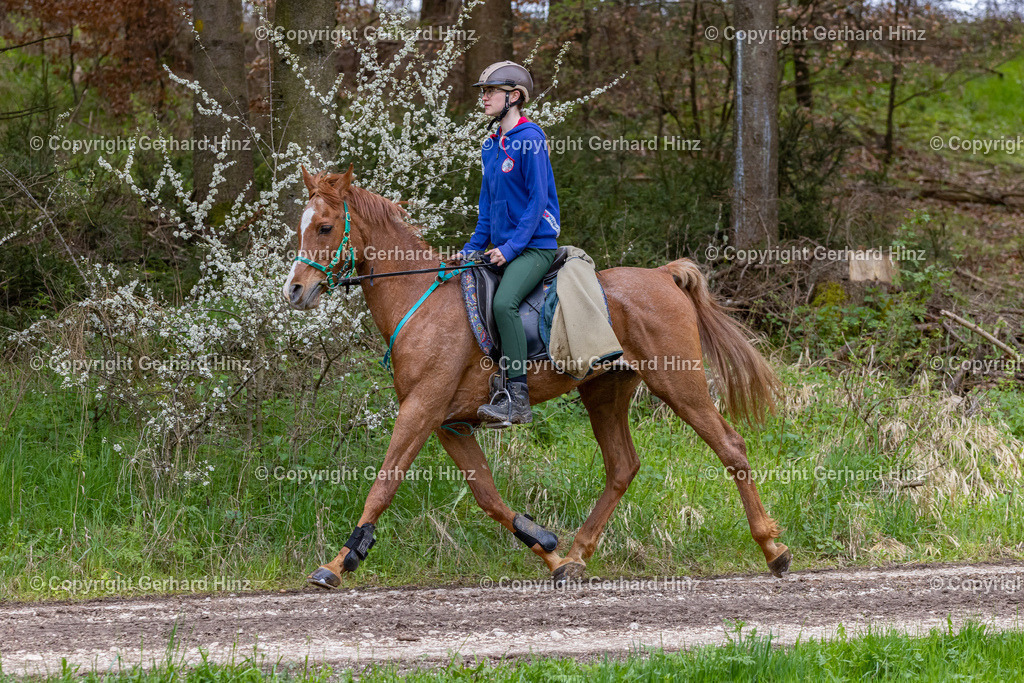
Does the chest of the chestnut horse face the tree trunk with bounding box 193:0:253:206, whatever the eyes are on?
no

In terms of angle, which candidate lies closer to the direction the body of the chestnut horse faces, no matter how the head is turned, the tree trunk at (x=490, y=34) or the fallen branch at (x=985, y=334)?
the tree trunk

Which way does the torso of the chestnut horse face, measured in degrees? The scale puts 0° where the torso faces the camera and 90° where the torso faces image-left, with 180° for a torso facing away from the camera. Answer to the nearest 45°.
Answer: approximately 90°

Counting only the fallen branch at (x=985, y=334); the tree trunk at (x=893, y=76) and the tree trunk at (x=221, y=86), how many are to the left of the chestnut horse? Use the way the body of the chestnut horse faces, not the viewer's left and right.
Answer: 0

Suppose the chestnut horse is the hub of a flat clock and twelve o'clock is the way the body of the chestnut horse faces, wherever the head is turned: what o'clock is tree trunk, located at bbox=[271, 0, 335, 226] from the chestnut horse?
The tree trunk is roughly at 2 o'clock from the chestnut horse.

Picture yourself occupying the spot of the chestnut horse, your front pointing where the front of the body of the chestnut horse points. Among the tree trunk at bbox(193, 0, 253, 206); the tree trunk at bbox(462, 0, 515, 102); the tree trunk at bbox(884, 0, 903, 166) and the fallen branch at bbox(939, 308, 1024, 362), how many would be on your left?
0

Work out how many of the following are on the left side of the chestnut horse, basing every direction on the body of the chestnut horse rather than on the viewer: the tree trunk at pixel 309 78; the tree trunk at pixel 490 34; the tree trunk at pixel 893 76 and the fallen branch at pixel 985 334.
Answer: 0

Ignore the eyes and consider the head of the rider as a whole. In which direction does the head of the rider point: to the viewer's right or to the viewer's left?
to the viewer's left

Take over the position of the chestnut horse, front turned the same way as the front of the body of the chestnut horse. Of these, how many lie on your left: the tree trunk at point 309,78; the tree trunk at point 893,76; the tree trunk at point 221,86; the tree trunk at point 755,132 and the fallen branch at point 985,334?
0

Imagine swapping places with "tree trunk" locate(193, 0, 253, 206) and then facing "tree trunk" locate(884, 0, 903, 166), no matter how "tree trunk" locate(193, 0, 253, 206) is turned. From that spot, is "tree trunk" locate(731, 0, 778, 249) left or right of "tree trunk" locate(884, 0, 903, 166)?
right

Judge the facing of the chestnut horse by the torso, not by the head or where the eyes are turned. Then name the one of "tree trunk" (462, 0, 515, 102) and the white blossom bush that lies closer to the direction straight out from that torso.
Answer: the white blossom bush

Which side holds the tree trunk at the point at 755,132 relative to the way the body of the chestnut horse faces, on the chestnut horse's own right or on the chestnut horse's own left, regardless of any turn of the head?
on the chestnut horse's own right

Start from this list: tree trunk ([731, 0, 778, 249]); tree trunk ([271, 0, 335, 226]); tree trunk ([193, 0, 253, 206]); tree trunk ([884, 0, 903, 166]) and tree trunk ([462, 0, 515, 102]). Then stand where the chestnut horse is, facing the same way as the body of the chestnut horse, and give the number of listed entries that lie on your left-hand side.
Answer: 0

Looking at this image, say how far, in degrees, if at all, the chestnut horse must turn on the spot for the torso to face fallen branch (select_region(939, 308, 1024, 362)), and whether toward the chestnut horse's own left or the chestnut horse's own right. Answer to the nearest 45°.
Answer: approximately 135° to the chestnut horse's own right

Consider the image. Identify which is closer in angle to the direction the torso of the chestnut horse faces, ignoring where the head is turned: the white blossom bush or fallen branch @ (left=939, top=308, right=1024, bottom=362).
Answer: the white blossom bush

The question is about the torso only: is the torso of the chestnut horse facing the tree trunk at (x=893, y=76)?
no

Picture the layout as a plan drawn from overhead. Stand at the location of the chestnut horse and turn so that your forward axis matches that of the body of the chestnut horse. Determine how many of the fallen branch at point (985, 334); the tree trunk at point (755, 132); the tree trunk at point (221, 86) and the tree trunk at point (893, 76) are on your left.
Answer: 0

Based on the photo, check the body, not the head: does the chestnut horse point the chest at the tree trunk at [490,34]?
no
